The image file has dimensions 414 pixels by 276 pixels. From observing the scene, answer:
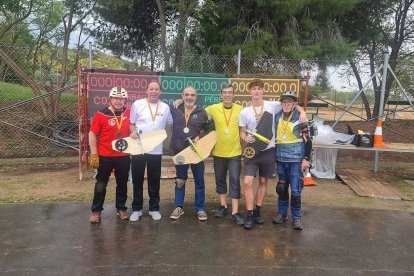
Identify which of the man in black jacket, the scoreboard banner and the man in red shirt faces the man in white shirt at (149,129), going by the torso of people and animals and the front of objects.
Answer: the scoreboard banner

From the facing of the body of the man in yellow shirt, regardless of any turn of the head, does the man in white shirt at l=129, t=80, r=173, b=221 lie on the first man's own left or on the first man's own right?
on the first man's own right

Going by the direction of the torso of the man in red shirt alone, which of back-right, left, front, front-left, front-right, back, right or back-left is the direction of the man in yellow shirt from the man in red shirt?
left

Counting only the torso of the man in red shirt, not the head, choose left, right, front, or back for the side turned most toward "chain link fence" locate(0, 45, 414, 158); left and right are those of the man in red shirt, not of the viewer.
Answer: back

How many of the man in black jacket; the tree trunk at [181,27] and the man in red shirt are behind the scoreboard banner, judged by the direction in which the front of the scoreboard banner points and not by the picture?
1

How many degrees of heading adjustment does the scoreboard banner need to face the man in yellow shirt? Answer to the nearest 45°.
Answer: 0° — it already faces them

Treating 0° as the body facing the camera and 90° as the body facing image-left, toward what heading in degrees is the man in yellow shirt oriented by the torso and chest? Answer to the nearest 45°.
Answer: approximately 0°

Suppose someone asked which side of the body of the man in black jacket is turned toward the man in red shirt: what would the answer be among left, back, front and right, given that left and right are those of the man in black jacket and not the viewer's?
right

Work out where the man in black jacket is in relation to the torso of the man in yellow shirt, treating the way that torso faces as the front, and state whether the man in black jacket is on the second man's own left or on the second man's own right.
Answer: on the second man's own right

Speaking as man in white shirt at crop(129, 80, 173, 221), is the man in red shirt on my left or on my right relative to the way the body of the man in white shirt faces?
on my right

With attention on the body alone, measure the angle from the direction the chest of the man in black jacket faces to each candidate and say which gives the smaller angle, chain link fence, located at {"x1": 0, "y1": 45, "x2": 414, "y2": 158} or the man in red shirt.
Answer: the man in red shirt

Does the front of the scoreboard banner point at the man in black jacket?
yes
